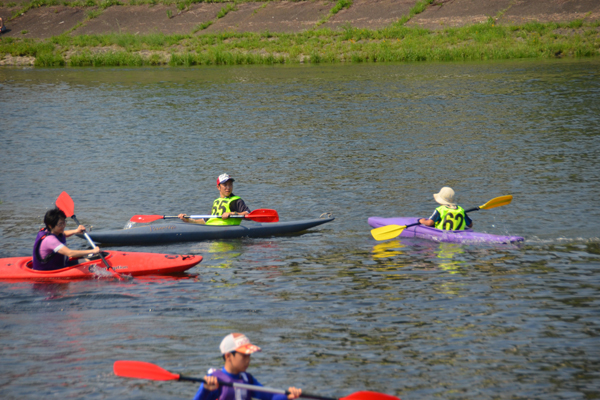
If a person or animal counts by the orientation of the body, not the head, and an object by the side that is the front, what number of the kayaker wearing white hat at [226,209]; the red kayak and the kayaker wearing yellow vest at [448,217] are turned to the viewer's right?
1

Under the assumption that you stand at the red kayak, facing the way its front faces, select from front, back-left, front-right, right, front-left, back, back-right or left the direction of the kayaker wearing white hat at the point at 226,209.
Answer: front-left

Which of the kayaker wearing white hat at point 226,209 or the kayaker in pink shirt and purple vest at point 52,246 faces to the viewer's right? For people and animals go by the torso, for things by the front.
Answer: the kayaker in pink shirt and purple vest

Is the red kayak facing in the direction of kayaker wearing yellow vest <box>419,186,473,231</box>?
yes

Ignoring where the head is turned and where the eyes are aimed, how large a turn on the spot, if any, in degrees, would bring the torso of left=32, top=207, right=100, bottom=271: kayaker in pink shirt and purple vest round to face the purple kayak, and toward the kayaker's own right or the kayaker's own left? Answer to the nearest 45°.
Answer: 0° — they already face it

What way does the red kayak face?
to the viewer's right

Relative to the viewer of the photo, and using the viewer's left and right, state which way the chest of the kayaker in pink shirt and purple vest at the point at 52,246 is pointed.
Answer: facing to the right of the viewer

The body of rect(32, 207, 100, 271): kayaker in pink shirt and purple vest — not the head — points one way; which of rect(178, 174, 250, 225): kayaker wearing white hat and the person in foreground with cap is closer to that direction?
the kayaker wearing white hat

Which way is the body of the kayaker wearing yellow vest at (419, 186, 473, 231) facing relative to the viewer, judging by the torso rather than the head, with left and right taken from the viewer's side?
facing away from the viewer and to the left of the viewer

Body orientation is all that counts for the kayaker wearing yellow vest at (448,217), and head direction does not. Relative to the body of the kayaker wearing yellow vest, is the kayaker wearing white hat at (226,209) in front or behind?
in front
